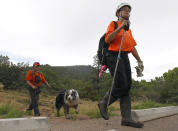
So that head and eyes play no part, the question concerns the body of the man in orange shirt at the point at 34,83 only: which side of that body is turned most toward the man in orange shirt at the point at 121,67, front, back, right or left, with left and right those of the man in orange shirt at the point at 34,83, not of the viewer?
front

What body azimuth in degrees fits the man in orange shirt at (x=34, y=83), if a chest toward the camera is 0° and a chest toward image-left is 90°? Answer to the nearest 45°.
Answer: approximately 315°

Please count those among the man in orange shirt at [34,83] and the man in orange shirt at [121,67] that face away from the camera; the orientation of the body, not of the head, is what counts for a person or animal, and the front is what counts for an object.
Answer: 0
